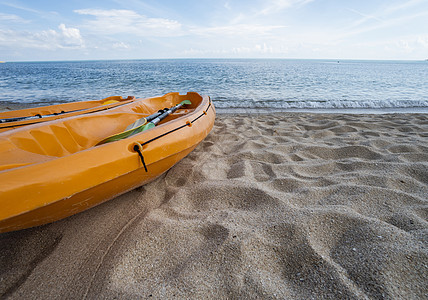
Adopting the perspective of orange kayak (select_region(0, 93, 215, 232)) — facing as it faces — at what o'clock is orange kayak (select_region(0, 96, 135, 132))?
orange kayak (select_region(0, 96, 135, 132)) is roughly at 10 o'clock from orange kayak (select_region(0, 93, 215, 232)).

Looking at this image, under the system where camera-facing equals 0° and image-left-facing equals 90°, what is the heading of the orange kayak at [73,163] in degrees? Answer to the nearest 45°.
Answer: approximately 225°
